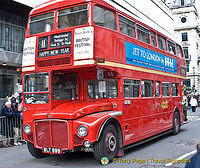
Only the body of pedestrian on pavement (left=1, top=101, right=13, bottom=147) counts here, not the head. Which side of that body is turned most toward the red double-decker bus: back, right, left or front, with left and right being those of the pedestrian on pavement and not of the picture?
front

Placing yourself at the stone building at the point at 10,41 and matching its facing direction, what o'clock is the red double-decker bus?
The red double-decker bus is roughly at 1 o'clock from the stone building.

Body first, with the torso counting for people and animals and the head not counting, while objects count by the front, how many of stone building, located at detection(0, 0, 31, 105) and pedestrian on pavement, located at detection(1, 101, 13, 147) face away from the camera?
0

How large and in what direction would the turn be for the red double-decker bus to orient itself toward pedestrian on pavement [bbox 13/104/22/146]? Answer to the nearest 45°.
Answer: approximately 90° to its right

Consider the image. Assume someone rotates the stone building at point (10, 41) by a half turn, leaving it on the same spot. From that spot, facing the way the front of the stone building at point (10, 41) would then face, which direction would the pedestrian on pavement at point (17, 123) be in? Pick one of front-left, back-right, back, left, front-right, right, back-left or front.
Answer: back-left

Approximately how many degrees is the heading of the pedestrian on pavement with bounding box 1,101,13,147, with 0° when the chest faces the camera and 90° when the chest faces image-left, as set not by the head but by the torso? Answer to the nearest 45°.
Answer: approximately 315°

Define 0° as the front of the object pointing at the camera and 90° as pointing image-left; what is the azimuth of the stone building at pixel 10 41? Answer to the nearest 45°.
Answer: approximately 315°

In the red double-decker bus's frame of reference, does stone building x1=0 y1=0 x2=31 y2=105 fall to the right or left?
on its right

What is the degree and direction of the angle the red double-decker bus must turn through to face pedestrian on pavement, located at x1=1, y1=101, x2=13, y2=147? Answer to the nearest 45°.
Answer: approximately 90° to its right

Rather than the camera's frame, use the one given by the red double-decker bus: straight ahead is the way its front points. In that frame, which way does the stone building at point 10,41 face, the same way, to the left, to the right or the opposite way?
to the left
